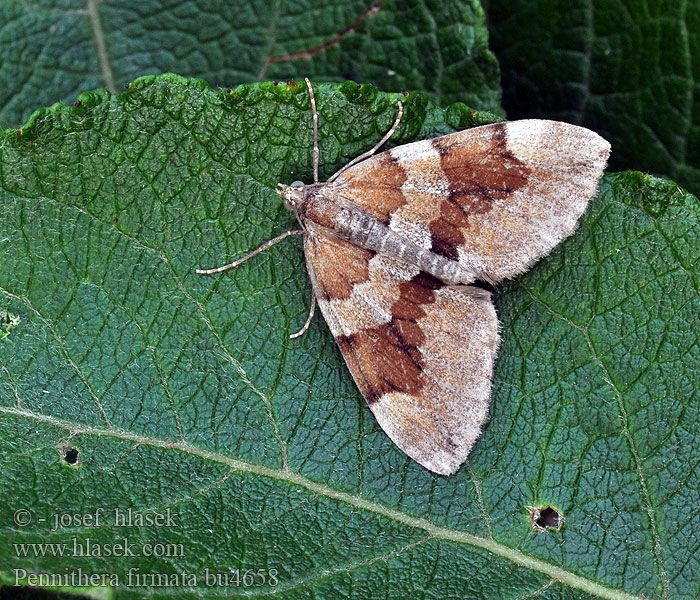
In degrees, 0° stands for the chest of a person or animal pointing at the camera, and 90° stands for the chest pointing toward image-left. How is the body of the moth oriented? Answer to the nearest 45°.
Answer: approximately 135°

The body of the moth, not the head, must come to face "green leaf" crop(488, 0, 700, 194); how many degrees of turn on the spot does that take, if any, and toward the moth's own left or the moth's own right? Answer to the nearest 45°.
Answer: approximately 90° to the moth's own right

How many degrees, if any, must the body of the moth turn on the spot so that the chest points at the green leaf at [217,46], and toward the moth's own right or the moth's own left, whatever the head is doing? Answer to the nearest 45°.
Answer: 0° — it already faces it
